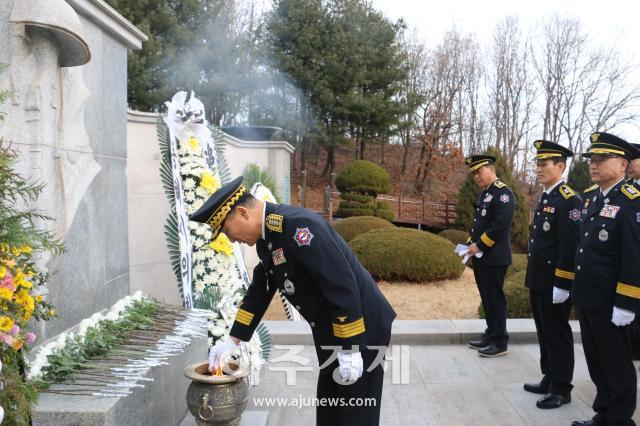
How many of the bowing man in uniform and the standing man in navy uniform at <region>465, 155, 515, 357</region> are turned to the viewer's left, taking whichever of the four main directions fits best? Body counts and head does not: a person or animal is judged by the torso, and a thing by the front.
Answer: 2

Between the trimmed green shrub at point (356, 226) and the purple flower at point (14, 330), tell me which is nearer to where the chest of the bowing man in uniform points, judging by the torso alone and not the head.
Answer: the purple flower

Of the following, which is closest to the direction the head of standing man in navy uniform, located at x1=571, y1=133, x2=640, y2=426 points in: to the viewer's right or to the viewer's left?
to the viewer's left

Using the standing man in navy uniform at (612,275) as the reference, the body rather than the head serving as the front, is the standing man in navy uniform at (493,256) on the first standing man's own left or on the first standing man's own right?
on the first standing man's own right

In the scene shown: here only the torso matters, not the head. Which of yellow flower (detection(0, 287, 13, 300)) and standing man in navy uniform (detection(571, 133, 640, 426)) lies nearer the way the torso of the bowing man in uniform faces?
the yellow flower

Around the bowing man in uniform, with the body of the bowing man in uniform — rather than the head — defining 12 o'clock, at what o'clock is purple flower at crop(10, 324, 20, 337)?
The purple flower is roughly at 11 o'clock from the bowing man in uniform.

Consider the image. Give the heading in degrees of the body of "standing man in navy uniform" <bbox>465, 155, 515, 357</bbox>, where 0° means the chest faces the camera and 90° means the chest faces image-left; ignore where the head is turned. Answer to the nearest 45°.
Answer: approximately 90°

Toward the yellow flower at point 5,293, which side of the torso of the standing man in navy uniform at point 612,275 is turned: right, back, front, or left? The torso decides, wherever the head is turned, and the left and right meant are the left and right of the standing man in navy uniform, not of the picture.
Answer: front

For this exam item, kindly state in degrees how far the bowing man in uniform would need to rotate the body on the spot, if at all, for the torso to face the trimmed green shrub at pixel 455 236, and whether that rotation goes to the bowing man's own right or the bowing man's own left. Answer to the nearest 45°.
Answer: approximately 90° to the bowing man's own right

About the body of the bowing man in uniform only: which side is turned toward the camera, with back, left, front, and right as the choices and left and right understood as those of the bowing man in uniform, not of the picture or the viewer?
left

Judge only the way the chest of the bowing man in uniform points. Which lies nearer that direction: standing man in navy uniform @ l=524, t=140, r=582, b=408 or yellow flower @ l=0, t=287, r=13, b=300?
the yellow flower
